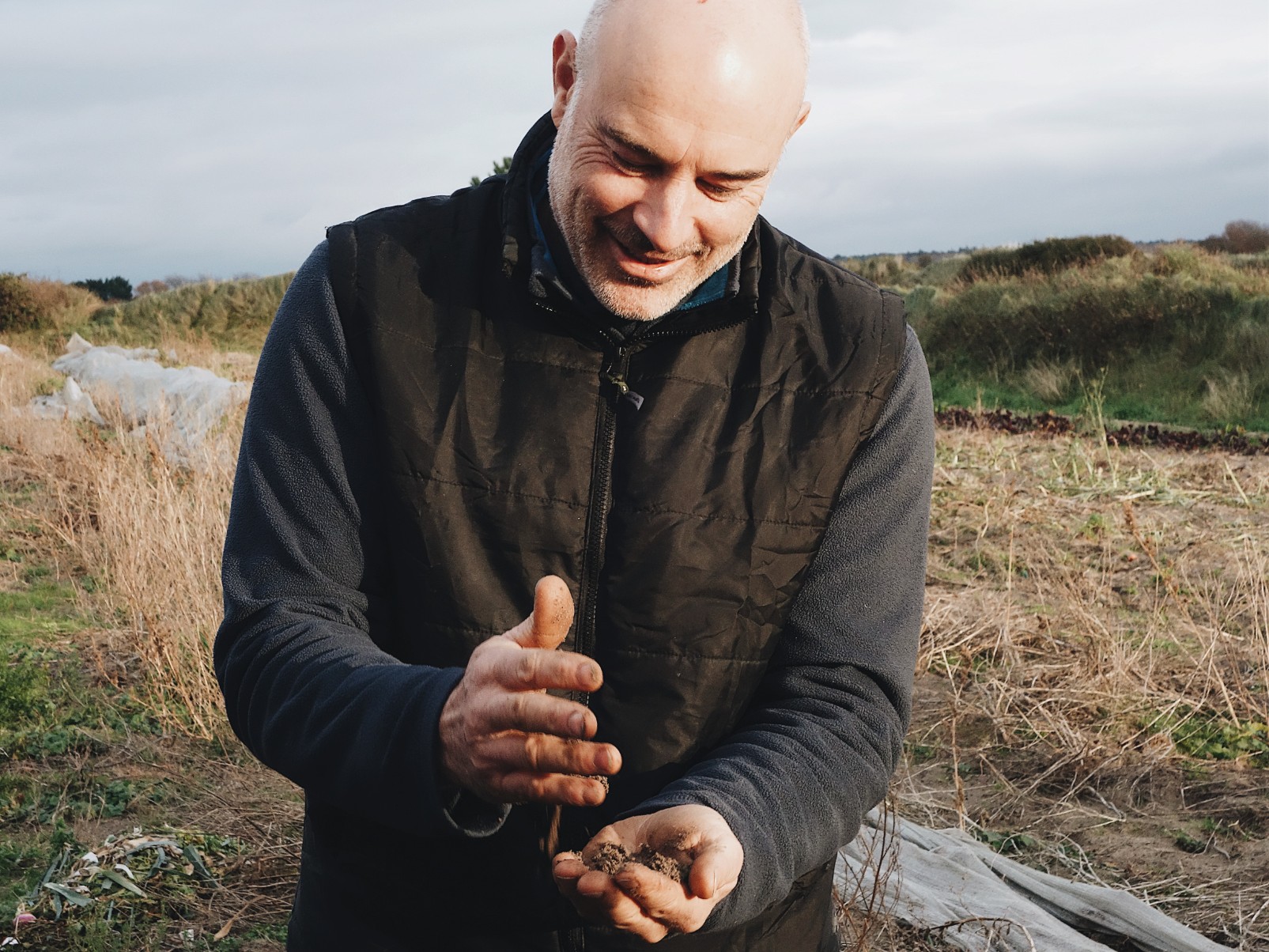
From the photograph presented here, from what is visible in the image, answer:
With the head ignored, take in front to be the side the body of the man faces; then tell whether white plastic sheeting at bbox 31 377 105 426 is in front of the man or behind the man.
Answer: behind

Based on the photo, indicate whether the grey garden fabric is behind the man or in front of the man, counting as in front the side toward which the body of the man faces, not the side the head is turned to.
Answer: behind

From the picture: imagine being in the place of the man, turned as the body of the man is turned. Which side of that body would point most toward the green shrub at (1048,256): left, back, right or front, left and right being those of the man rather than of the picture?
back

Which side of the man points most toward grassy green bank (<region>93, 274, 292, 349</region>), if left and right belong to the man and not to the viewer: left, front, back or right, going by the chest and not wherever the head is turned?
back

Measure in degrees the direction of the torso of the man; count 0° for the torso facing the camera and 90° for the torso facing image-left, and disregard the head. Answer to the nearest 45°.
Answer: approximately 0°
